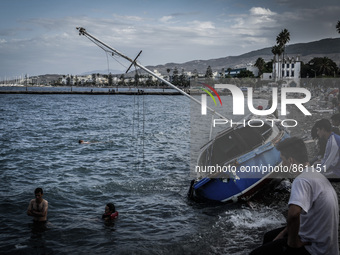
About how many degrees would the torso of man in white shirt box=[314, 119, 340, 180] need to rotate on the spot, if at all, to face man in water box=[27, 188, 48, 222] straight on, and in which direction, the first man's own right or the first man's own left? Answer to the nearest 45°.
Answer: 0° — they already face them

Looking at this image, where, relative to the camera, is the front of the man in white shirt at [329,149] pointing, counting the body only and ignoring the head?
to the viewer's left

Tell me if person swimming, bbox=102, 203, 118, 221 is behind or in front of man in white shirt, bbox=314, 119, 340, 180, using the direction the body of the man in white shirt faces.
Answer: in front

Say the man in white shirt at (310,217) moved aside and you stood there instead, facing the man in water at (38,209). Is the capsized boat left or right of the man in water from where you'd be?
right
